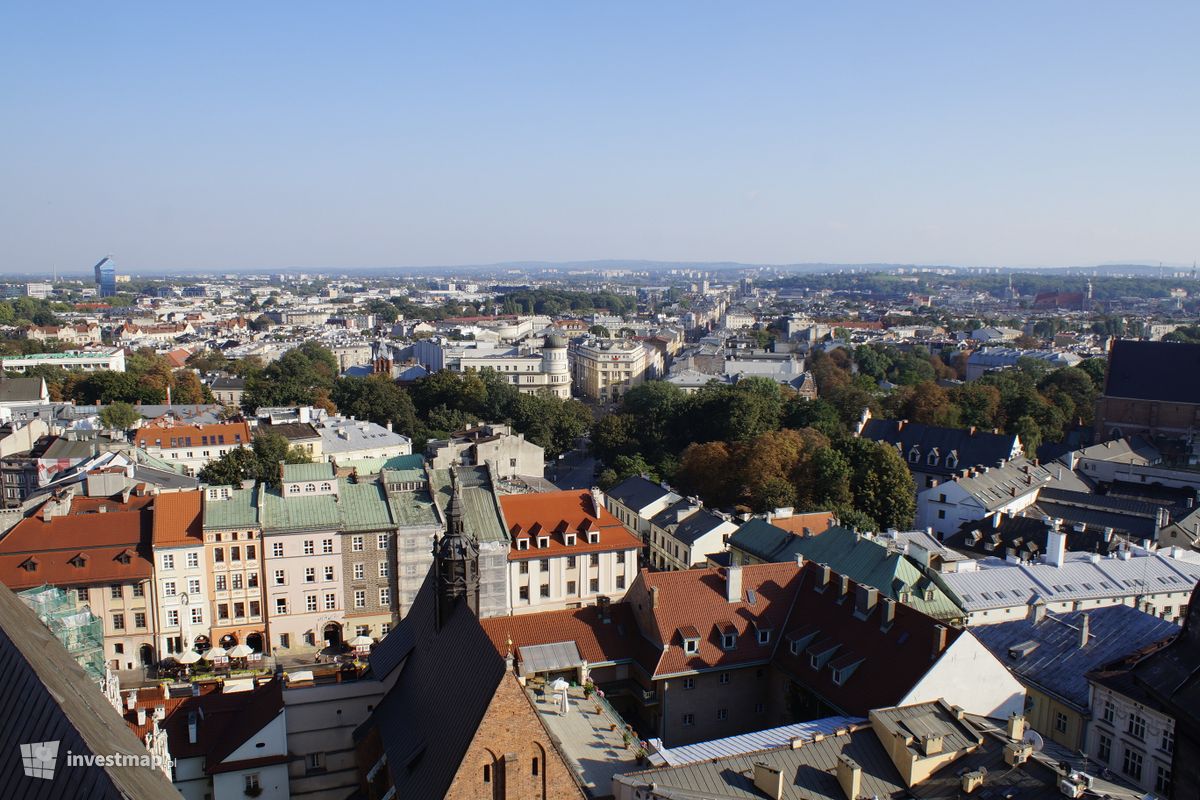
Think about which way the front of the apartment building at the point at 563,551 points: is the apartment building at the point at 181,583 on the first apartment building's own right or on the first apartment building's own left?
on the first apartment building's own right

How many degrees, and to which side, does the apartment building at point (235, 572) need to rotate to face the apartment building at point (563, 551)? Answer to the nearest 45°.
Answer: approximately 90° to its left

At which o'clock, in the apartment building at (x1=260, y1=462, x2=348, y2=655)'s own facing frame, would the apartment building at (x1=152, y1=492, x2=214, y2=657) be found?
the apartment building at (x1=152, y1=492, x2=214, y2=657) is roughly at 3 o'clock from the apartment building at (x1=260, y1=462, x2=348, y2=655).

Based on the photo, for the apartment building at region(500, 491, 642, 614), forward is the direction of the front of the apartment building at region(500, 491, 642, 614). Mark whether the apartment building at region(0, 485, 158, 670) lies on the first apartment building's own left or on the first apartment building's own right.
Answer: on the first apartment building's own right

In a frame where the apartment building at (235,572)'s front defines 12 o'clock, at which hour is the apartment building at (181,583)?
the apartment building at (181,583) is roughly at 3 o'clock from the apartment building at (235,572).

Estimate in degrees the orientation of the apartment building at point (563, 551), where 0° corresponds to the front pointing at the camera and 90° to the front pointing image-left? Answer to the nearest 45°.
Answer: approximately 0°

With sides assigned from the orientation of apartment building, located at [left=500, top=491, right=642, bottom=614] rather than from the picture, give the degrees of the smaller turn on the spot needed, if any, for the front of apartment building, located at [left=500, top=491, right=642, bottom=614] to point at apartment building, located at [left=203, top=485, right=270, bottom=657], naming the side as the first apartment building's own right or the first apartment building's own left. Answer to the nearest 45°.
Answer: approximately 90° to the first apartment building's own right
